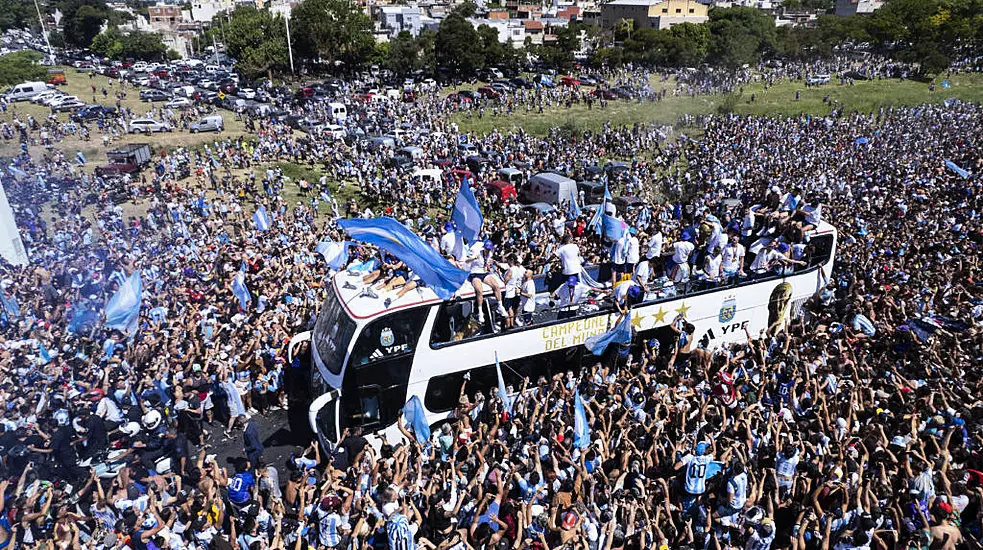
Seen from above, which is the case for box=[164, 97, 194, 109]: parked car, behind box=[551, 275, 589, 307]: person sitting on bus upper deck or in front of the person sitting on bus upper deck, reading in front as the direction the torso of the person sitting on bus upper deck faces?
behind

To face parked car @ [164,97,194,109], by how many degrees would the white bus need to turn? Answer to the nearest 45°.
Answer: approximately 90° to its right

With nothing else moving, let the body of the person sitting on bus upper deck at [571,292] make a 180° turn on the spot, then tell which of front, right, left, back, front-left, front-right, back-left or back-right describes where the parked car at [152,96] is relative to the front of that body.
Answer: front-left

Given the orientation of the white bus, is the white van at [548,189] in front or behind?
behind

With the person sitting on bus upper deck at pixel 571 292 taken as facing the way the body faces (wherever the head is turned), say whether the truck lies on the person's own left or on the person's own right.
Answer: on the person's own right

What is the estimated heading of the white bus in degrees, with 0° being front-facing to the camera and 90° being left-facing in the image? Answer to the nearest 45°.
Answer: approximately 45°

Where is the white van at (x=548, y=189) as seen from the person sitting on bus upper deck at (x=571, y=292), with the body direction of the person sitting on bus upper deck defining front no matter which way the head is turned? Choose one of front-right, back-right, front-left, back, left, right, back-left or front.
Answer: back

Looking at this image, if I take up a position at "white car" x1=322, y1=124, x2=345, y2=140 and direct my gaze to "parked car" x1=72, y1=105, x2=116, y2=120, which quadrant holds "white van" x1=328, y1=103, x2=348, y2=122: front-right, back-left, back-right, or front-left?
front-right

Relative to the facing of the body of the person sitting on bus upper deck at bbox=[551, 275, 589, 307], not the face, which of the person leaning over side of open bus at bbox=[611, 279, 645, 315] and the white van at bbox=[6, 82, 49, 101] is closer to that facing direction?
the person leaning over side of open bus

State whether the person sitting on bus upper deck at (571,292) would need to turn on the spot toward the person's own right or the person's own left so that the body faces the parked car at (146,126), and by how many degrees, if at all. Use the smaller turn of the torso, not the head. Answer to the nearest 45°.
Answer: approximately 135° to the person's own right

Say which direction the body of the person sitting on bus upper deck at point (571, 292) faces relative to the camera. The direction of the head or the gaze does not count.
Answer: toward the camera

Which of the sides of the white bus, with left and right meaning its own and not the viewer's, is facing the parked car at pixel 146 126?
right

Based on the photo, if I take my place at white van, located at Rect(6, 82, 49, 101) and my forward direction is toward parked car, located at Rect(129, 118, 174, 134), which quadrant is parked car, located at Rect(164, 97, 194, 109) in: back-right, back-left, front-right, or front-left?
front-left

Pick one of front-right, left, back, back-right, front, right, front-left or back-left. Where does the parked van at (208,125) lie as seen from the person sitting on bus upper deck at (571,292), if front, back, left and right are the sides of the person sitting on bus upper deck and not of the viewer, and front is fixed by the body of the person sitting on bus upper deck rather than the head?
back-right

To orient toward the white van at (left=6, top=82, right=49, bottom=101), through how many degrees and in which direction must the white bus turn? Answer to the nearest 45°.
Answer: approximately 90° to its right
